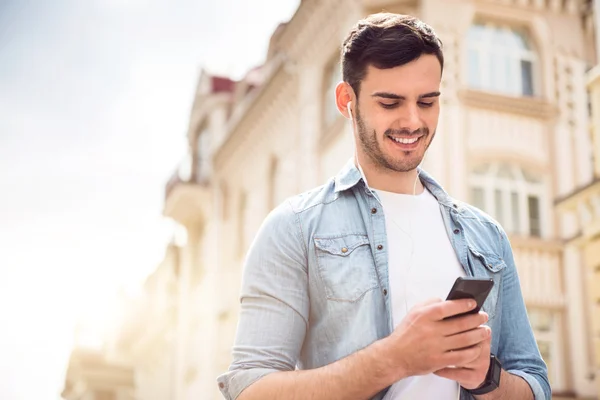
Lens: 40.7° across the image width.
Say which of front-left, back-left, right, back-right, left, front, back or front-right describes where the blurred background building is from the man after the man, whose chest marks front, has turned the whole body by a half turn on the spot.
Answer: front-right

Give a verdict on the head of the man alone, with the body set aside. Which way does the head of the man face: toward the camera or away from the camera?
toward the camera

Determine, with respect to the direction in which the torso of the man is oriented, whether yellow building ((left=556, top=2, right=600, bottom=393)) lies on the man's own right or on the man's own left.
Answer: on the man's own left

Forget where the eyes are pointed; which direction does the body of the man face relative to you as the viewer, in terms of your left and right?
facing the viewer and to the right of the viewer
